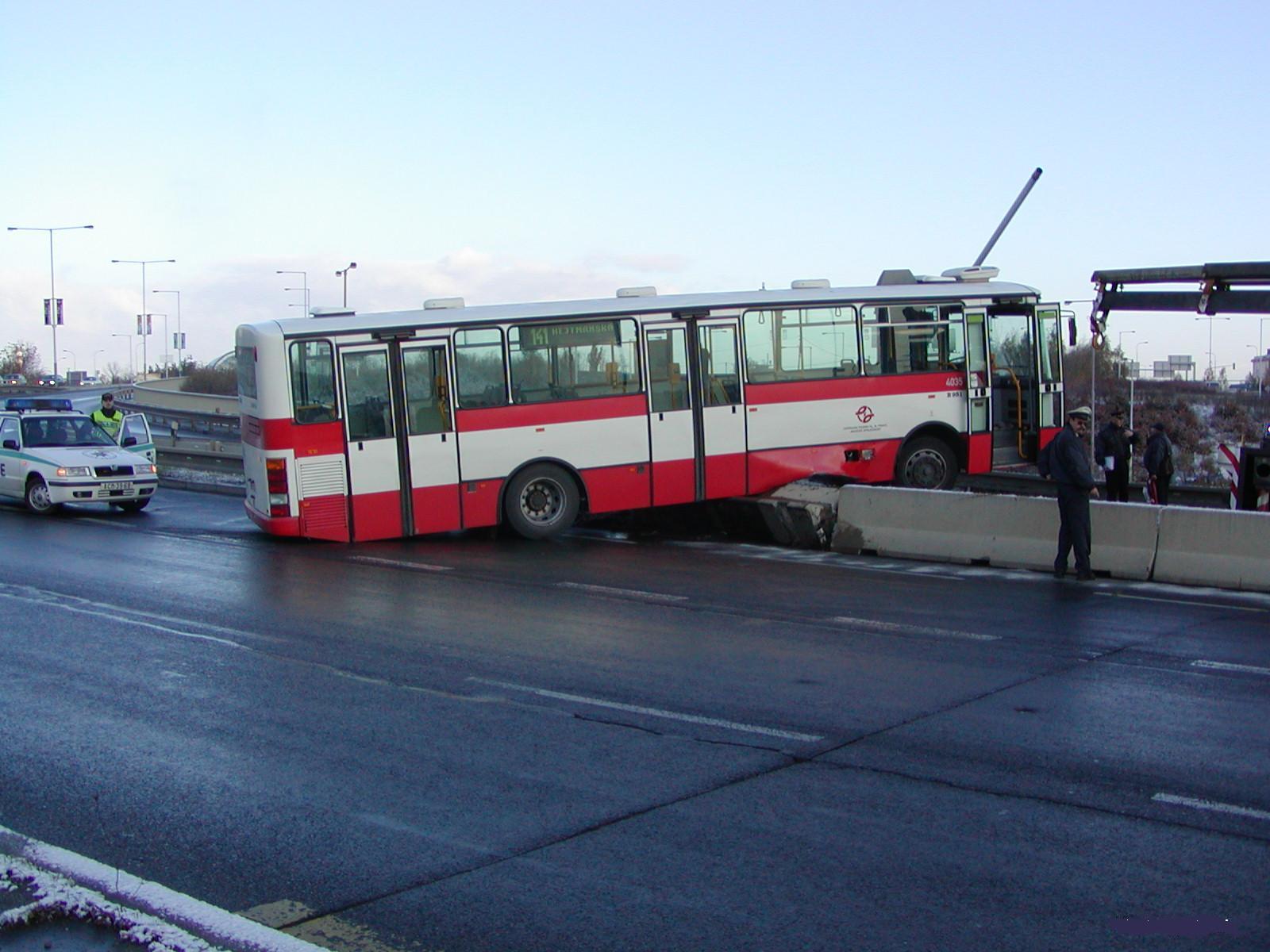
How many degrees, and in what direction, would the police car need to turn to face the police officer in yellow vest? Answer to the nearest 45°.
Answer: approximately 135° to its left

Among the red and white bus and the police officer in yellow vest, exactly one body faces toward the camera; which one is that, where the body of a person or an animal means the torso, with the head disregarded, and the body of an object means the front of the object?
the police officer in yellow vest

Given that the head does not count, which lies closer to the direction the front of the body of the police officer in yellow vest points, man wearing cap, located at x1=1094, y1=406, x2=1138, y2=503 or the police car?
the police car

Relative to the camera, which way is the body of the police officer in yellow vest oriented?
toward the camera

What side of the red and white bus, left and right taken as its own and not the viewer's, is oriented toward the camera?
right

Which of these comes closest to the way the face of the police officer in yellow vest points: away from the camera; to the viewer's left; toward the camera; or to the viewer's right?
toward the camera

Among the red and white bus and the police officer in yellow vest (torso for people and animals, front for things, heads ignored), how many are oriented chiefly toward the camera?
1

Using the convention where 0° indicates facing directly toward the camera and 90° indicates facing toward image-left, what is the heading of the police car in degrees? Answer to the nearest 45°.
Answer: approximately 315°

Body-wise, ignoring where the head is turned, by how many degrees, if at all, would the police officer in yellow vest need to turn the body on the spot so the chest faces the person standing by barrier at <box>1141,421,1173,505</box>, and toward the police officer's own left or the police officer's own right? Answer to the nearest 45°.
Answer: approximately 45° to the police officer's own left

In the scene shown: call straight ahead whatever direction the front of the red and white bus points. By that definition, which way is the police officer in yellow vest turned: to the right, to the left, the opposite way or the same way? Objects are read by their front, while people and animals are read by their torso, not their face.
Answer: to the right

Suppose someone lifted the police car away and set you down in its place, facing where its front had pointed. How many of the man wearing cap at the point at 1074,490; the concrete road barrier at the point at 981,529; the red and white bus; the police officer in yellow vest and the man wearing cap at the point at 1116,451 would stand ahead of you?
4

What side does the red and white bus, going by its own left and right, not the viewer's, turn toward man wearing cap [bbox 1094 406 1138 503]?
front

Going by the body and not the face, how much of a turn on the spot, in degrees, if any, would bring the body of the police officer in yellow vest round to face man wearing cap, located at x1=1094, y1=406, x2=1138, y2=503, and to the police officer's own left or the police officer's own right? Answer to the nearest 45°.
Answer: approximately 45° to the police officer's own left
